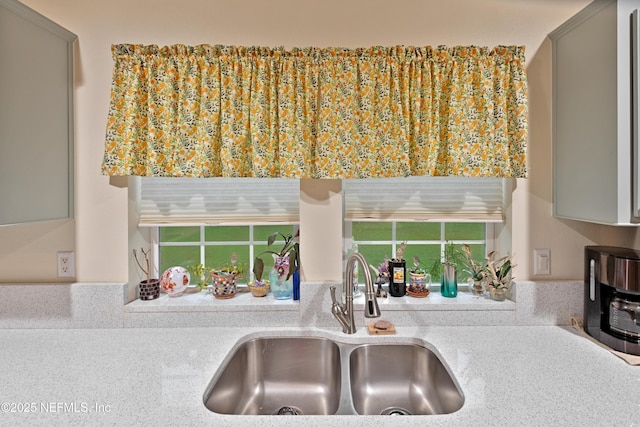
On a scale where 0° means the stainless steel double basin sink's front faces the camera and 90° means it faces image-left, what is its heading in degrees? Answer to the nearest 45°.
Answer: approximately 0°

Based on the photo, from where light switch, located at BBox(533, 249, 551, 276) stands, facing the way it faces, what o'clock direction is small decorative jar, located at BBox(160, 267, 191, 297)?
The small decorative jar is roughly at 2 o'clock from the light switch.

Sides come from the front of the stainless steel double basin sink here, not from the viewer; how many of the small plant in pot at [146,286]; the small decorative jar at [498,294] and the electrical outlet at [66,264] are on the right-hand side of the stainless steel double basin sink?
2

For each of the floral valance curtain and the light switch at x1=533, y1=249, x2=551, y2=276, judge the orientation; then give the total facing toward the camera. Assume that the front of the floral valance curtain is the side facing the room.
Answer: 2

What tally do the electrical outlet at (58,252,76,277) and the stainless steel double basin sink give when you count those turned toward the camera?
2
